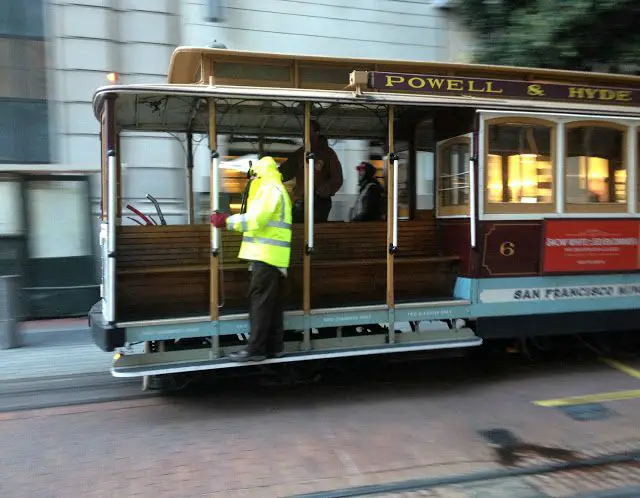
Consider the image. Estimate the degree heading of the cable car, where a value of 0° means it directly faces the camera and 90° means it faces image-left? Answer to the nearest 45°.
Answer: approximately 90°

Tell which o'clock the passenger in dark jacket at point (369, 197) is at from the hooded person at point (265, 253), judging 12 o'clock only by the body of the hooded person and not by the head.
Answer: The passenger in dark jacket is roughly at 4 o'clock from the hooded person.

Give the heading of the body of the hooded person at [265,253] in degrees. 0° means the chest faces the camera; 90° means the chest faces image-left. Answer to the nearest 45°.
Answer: approximately 90°

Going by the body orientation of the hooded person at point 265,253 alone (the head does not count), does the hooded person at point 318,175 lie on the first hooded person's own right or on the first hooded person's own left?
on the first hooded person's own right
